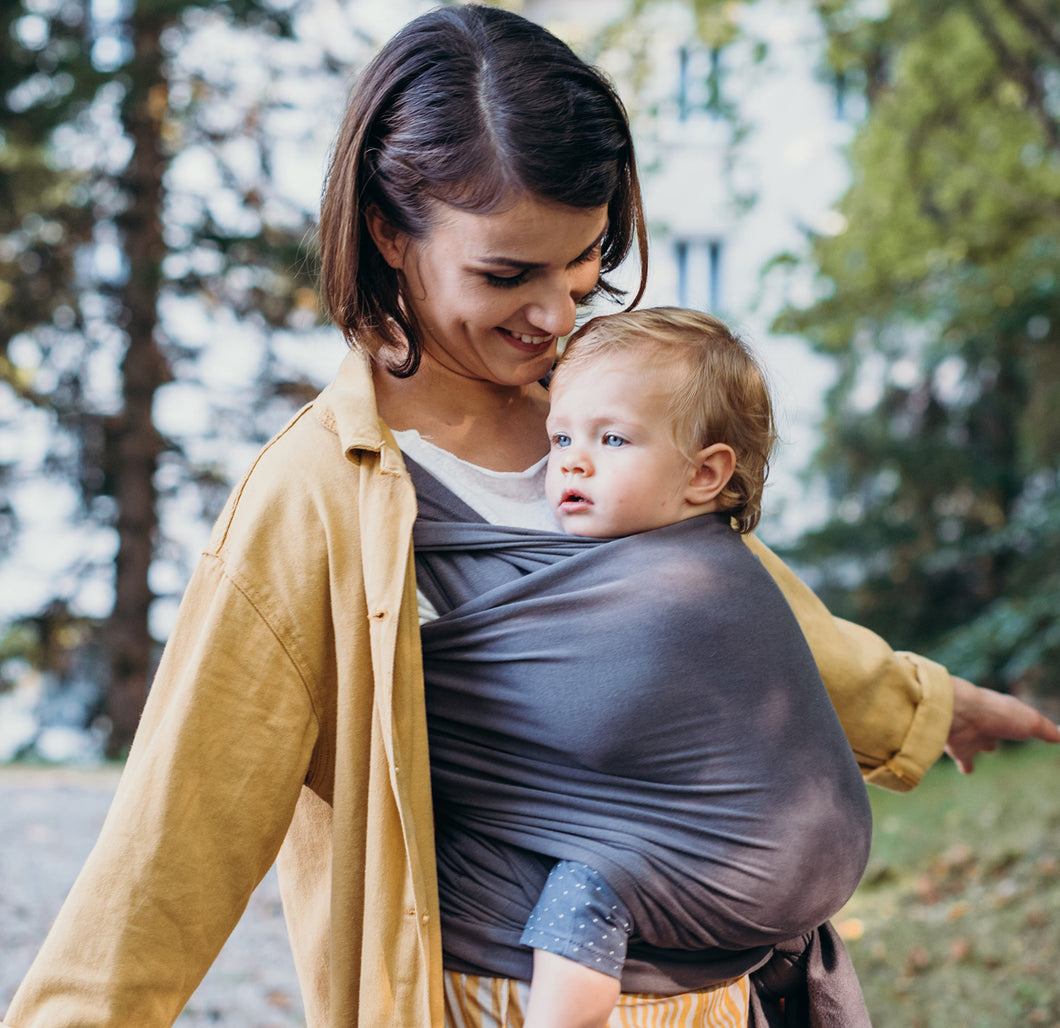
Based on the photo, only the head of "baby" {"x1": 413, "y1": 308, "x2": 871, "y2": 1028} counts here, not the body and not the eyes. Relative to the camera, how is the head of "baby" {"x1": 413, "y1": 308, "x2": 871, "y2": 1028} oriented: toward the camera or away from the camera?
toward the camera

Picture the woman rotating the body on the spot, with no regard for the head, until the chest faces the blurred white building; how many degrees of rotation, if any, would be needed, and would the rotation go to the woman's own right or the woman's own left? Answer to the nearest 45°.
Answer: approximately 135° to the woman's own left

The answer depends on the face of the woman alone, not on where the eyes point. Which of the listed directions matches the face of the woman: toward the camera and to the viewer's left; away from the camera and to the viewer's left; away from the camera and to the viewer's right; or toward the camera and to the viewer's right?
toward the camera and to the viewer's right

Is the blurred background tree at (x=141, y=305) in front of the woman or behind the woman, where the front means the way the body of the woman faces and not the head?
behind

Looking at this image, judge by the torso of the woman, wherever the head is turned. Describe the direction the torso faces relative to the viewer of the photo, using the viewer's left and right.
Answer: facing the viewer and to the right of the viewer

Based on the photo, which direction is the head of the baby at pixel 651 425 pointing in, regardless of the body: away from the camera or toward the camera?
toward the camera
